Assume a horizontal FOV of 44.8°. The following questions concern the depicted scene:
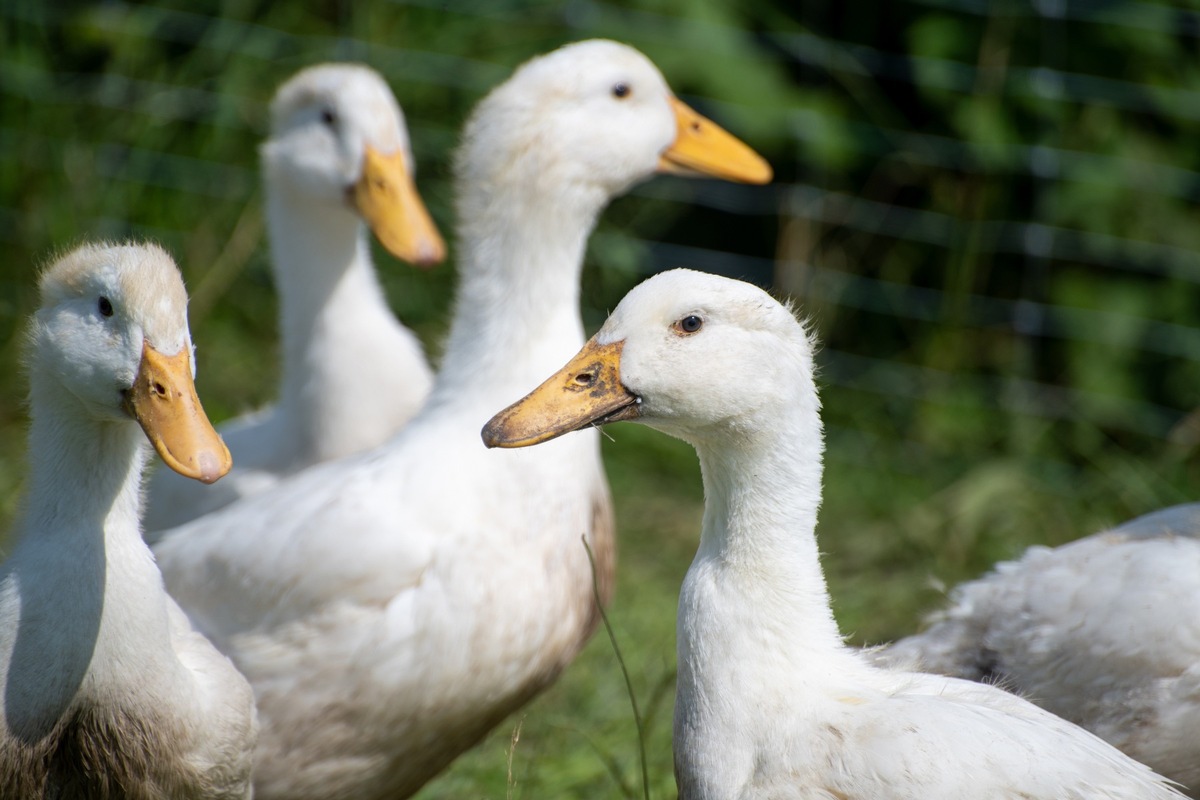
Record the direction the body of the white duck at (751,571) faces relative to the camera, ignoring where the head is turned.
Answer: to the viewer's left

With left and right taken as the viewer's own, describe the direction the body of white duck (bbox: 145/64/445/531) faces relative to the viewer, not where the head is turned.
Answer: facing the viewer and to the right of the viewer

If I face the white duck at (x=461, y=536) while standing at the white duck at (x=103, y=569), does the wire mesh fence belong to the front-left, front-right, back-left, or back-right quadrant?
front-left

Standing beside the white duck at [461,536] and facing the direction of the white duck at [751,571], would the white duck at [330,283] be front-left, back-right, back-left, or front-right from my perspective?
back-left

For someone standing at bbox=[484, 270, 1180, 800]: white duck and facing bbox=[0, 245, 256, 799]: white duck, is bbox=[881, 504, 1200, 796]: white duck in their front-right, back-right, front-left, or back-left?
back-right

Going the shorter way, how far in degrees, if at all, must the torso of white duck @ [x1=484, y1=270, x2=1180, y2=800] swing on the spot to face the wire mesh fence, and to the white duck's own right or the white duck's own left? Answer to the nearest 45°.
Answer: approximately 90° to the white duck's own right

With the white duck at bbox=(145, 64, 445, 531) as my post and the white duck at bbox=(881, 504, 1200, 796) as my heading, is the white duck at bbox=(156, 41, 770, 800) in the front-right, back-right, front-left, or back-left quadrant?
front-right

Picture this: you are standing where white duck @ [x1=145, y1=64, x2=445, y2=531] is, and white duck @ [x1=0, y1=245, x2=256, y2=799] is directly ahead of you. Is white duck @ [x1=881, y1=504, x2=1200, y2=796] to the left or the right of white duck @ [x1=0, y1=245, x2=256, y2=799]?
left

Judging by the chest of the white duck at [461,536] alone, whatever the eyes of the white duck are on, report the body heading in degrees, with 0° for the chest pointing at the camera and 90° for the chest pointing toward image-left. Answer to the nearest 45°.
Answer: approximately 270°
